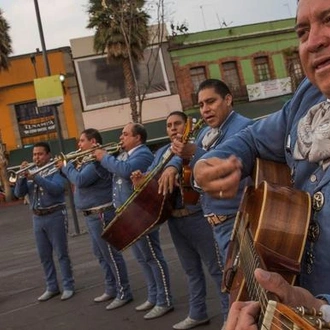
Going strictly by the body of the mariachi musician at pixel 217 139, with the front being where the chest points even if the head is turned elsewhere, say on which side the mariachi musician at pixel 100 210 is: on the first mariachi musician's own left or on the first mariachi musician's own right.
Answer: on the first mariachi musician's own right

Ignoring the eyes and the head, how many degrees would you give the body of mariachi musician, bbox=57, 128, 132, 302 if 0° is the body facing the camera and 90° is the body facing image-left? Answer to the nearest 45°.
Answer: approximately 90°

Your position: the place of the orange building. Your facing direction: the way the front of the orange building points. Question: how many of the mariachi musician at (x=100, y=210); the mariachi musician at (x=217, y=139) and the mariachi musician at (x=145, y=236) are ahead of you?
3

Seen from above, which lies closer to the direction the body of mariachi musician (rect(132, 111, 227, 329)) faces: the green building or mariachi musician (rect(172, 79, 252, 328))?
the mariachi musician

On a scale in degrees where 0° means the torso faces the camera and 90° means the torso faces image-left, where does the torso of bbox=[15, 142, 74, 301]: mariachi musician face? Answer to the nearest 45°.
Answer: approximately 45°

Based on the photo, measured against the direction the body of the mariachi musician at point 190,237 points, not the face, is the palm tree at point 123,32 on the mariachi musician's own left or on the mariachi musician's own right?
on the mariachi musician's own right

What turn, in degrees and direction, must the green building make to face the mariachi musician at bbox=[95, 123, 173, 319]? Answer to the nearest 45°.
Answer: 0° — it already faces them

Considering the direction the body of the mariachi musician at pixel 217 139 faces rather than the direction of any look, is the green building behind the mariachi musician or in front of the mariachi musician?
behind

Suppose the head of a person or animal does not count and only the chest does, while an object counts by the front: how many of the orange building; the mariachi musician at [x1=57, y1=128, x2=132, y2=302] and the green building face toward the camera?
2
